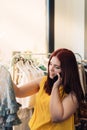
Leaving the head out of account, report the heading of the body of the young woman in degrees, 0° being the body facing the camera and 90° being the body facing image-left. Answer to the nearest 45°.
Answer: approximately 45°

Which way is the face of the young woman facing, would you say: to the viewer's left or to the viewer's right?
to the viewer's left
